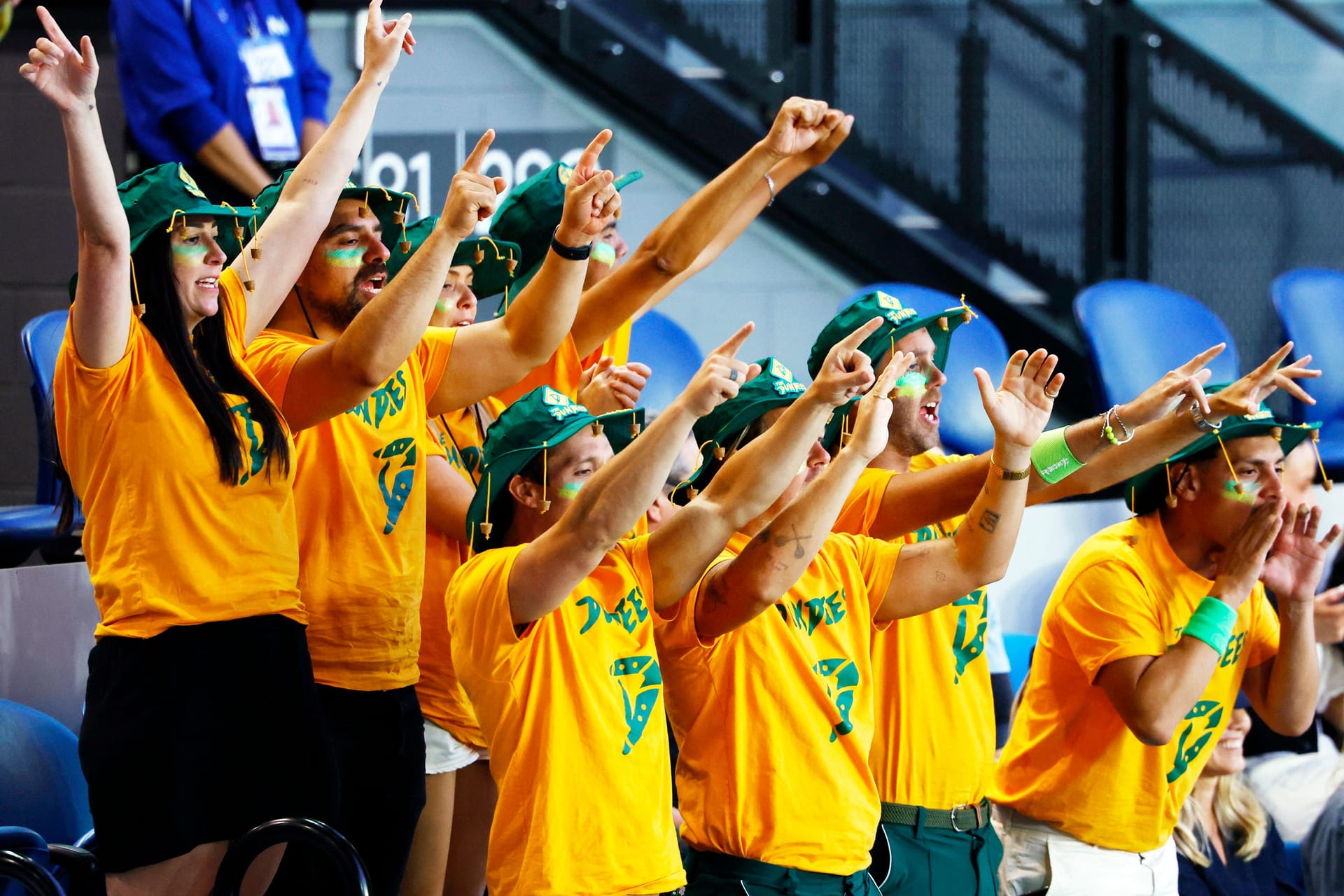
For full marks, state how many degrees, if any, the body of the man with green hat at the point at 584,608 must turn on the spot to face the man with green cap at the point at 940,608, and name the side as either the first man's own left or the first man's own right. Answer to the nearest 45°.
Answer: approximately 90° to the first man's own left

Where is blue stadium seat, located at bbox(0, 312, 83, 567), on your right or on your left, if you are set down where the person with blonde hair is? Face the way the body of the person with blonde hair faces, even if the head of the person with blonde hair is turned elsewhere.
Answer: on your right

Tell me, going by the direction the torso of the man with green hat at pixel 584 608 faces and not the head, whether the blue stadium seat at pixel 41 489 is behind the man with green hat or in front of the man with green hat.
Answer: behind

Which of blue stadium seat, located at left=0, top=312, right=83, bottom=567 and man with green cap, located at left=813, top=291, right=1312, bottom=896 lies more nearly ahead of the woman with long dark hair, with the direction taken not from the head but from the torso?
the man with green cap

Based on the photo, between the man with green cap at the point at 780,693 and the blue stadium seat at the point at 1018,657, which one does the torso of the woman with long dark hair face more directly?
the man with green cap

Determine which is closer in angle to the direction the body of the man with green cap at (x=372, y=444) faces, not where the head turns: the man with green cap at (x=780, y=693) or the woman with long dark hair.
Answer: the man with green cap

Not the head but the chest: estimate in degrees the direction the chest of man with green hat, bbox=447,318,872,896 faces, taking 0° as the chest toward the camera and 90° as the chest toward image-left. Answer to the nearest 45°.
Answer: approximately 315°

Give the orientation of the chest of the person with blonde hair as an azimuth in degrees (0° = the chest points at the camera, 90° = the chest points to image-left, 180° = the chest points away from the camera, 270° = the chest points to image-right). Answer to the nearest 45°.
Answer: approximately 315°
